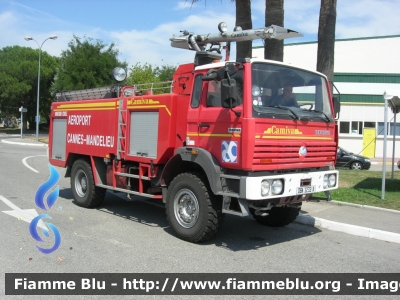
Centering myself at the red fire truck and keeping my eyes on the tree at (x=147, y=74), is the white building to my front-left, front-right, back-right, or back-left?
front-right

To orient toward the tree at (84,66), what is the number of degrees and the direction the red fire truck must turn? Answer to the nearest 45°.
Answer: approximately 135° to its left

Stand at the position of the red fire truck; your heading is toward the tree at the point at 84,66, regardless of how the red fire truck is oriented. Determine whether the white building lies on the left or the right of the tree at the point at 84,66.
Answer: right

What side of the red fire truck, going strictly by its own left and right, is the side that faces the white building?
left

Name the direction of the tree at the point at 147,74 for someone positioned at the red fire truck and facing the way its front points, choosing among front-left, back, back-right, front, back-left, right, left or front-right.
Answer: back-left

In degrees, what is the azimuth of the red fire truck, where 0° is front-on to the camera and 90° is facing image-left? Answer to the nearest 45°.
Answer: approximately 315°

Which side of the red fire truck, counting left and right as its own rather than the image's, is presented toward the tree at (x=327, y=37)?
left

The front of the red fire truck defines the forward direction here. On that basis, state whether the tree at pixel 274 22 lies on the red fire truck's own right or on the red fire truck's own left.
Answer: on the red fire truck's own left

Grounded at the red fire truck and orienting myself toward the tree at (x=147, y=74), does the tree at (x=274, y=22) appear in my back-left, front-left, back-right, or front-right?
front-right

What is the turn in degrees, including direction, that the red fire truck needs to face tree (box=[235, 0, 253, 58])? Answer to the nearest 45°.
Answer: approximately 135° to its left

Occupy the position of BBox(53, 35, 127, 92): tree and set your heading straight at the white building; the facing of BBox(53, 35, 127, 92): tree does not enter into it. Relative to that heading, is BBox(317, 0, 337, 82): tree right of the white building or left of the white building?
right
